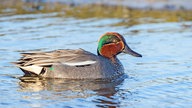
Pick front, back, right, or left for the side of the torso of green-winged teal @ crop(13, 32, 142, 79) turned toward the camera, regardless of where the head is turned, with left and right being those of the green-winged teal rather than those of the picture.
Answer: right
